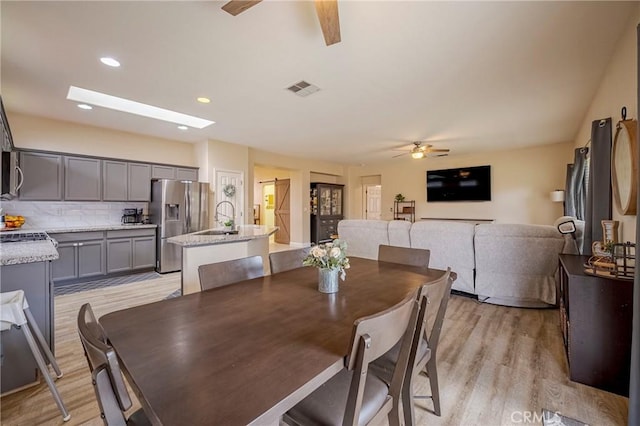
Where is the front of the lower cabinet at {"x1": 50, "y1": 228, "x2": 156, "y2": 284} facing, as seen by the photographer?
facing the viewer and to the right of the viewer

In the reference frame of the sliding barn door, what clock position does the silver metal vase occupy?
The silver metal vase is roughly at 12 o'clock from the sliding barn door.

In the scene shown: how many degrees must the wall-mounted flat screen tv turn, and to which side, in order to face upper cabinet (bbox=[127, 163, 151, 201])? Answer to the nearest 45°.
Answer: approximately 45° to its right

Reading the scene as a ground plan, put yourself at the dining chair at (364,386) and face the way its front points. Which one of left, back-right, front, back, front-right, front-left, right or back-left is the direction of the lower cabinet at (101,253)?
front

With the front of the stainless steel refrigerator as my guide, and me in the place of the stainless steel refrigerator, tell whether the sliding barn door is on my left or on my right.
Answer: on my left

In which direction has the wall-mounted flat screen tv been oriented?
toward the camera

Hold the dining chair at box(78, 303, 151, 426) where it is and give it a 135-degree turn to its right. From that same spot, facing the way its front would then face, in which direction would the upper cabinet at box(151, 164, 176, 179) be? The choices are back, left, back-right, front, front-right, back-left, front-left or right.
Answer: back-right

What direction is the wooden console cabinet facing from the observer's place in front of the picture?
facing to the left of the viewer

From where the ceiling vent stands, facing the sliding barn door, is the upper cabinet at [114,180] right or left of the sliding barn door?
left

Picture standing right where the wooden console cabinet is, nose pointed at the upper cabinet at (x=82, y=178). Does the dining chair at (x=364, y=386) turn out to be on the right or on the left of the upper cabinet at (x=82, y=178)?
left

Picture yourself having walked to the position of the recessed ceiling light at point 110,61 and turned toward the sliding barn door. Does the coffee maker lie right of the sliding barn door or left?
left

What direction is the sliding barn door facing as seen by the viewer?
toward the camera

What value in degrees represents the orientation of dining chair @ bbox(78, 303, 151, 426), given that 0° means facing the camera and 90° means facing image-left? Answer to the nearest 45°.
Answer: approximately 270°

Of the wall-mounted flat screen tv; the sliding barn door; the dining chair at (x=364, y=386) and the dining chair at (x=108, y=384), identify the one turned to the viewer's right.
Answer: the dining chair at (x=108, y=384)
